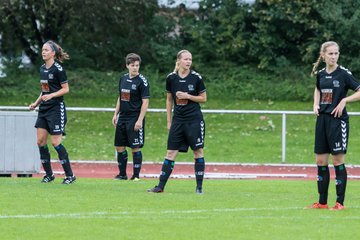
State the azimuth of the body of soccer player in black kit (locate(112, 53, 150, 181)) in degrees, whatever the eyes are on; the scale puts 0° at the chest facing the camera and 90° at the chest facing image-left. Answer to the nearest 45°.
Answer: approximately 45°

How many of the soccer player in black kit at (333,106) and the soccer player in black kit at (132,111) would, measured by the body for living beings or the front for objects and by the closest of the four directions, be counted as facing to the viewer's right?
0

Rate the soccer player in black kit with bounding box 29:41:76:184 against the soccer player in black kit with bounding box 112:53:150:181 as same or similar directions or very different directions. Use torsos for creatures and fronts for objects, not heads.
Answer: same or similar directions

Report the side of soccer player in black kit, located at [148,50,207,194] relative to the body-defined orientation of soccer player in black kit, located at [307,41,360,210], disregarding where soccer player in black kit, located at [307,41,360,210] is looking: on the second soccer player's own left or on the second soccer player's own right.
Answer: on the second soccer player's own right

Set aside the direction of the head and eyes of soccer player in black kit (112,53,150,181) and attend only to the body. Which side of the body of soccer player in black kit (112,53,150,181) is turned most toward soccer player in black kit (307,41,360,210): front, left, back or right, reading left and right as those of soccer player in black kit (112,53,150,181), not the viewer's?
left

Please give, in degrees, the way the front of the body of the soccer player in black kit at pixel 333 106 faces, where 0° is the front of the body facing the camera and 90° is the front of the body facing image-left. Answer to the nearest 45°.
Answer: approximately 45°

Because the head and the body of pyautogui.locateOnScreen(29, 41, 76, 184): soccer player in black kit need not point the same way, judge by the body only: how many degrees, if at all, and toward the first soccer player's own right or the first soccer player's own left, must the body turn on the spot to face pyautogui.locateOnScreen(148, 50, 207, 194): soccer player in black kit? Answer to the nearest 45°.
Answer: approximately 90° to the first soccer player's own left
